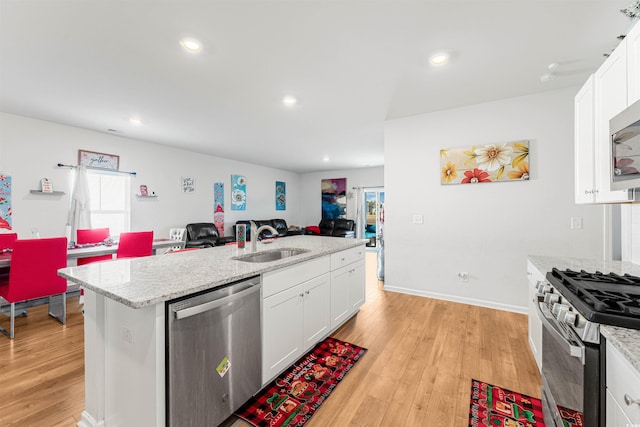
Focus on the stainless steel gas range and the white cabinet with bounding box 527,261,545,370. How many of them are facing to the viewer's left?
2

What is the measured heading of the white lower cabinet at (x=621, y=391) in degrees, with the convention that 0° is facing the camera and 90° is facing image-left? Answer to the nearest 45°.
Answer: approximately 90°

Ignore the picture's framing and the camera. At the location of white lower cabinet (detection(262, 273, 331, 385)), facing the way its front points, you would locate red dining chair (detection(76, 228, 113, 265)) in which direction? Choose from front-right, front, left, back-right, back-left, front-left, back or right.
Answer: back

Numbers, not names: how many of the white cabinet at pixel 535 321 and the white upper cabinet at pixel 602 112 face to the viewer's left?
2

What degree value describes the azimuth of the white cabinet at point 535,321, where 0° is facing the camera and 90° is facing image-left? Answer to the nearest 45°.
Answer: approximately 90°

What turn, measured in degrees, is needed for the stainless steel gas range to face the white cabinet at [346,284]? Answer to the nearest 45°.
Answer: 0° — it already faces it

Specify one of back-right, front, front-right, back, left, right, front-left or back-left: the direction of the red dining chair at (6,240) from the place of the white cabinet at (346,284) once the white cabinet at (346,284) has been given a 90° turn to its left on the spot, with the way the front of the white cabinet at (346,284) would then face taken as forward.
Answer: back-left

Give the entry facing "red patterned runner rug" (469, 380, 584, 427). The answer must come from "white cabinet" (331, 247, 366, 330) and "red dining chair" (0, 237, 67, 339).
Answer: the white cabinet

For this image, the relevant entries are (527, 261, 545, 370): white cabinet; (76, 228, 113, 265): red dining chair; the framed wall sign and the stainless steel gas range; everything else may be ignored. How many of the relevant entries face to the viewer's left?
2

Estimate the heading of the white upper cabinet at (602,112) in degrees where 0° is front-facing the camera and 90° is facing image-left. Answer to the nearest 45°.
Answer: approximately 90°

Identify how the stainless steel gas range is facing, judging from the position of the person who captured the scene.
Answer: facing to the left of the viewer

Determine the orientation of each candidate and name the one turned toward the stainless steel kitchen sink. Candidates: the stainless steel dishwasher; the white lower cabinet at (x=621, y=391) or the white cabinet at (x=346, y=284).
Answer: the white lower cabinet
